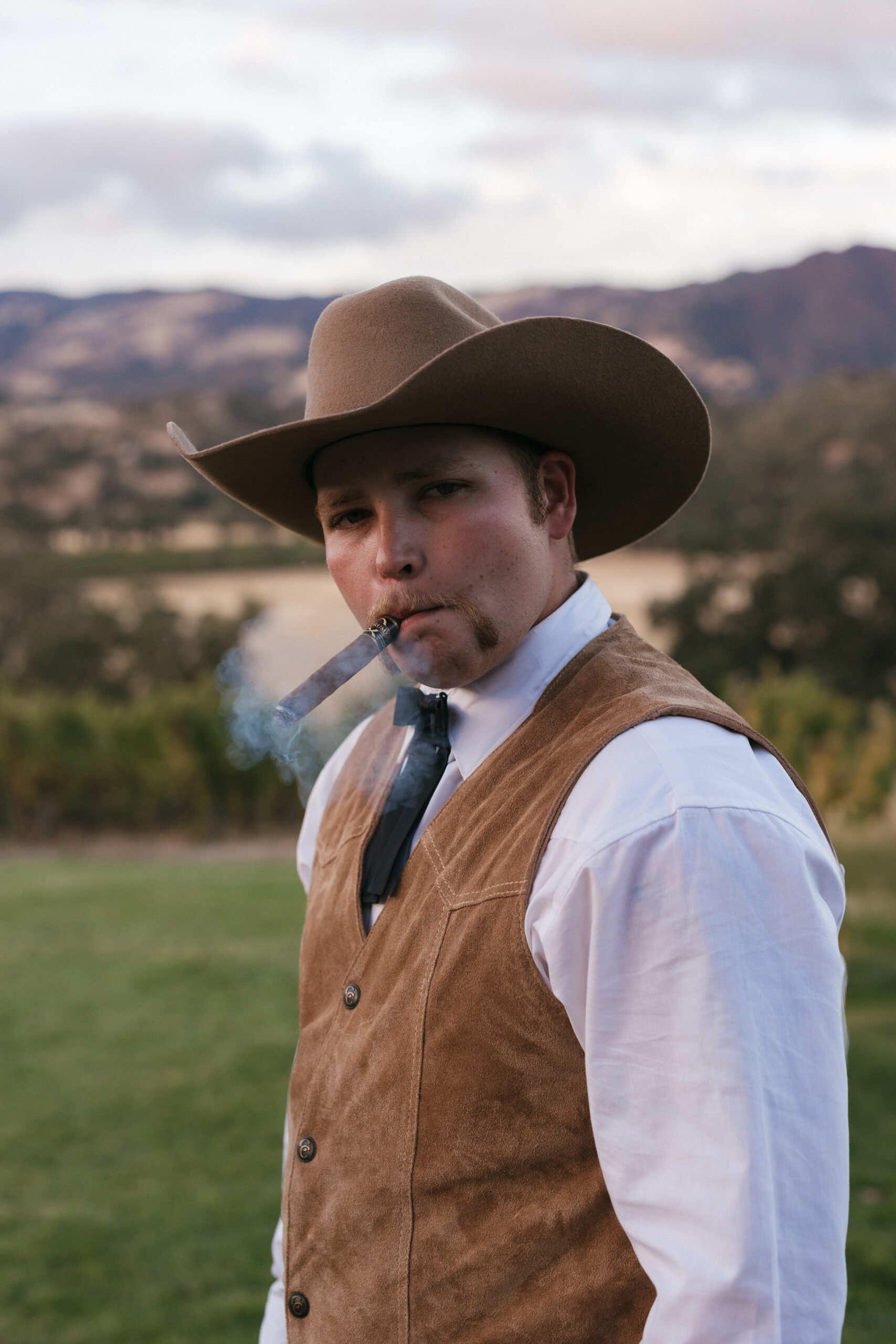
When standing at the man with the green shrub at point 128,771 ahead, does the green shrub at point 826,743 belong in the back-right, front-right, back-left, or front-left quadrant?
front-right

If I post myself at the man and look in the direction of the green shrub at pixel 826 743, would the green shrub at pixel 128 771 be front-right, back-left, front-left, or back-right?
front-left

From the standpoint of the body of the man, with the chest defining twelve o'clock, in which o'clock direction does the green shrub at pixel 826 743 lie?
The green shrub is roughly at 5 o'clock from the man.

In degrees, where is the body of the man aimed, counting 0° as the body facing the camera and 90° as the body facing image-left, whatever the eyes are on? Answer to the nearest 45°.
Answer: approximately 45°

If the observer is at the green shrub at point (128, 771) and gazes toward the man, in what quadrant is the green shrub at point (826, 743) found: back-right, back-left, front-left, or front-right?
front-left

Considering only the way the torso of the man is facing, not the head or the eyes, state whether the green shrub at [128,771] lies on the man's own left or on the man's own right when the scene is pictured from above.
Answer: on the man's own right
